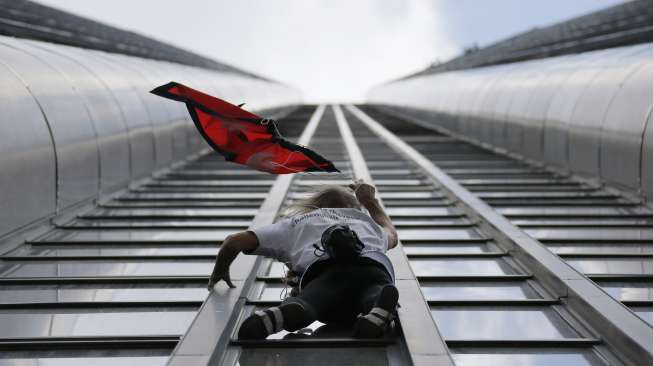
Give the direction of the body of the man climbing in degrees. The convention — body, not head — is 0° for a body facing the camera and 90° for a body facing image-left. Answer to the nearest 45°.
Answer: approximately 180°

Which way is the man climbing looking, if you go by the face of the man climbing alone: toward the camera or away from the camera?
away from the camera
